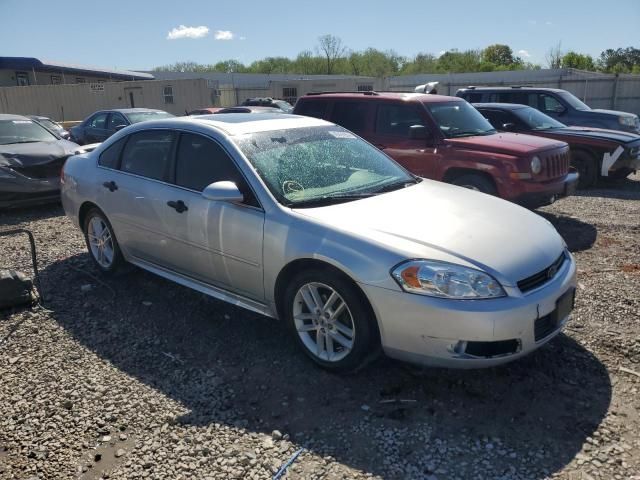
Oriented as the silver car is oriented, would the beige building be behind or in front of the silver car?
behind

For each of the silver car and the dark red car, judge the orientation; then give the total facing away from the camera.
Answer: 0

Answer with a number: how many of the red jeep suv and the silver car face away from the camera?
0

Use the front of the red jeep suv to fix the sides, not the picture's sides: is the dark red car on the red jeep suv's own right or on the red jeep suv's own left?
on the red jeep suv's own left

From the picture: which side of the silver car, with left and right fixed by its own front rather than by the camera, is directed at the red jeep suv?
left

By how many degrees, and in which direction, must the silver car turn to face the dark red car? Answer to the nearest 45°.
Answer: approximately 90° to its left

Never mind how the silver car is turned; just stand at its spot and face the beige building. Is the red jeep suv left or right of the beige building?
right

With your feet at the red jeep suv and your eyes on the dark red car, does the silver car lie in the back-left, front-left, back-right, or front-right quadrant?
back-right

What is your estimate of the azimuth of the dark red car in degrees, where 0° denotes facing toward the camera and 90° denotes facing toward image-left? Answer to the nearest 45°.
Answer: approximately 315°

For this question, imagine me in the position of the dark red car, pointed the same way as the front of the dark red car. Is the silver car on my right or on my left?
on my right

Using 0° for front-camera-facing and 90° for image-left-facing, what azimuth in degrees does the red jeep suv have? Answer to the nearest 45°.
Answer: approximately 315°
